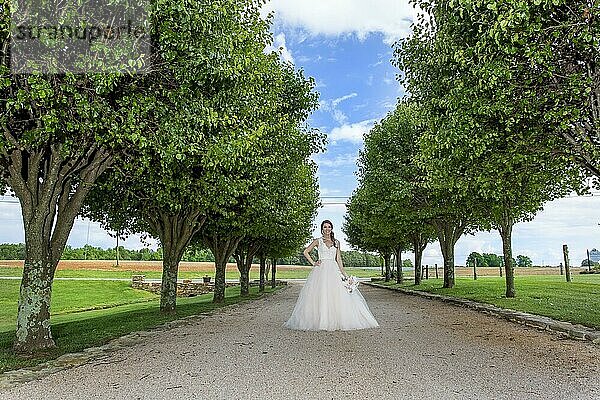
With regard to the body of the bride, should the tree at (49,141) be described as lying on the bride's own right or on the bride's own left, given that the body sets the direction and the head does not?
on the bride's own right

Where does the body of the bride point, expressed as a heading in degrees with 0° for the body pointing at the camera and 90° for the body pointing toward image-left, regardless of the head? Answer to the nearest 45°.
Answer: approximately 0°
